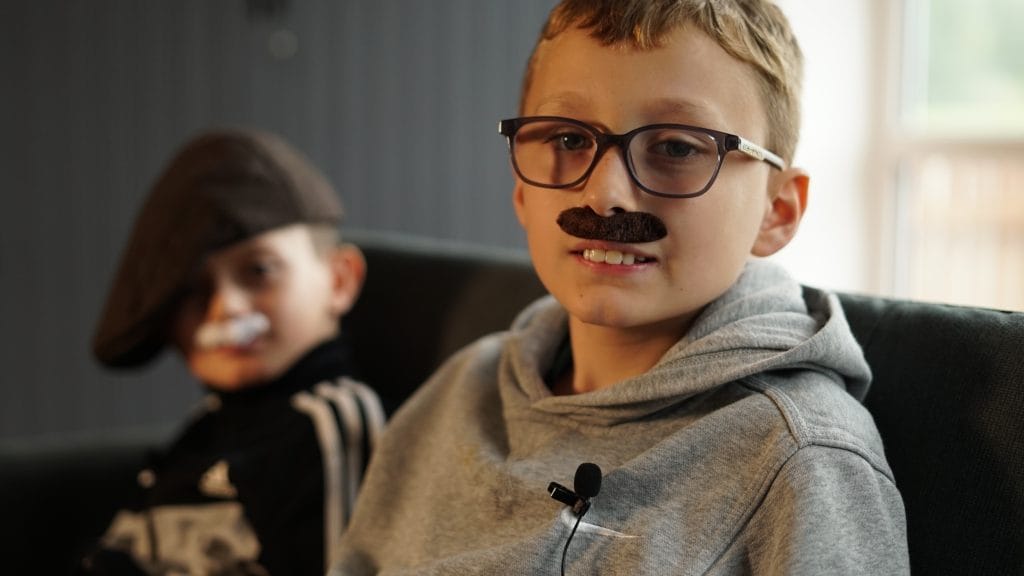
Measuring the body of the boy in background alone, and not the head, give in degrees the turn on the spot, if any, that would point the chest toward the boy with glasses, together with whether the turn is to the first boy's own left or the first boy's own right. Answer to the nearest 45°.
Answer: approximately 90° to the first boy's own left

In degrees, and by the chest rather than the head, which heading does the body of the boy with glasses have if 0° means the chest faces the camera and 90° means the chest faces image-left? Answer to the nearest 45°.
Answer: approximately 45°

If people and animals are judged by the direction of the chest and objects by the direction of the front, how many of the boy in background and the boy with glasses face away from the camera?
0

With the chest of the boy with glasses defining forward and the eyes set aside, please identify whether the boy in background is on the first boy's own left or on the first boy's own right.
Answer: on the first boy's own right

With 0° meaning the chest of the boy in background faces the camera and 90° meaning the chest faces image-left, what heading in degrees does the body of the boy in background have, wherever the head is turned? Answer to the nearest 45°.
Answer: approximately 45°
